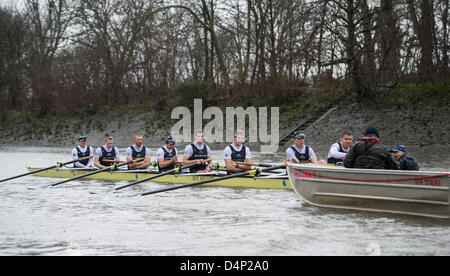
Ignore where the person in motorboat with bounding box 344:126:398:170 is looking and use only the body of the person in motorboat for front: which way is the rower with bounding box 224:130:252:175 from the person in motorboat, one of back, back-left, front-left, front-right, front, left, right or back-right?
front-left

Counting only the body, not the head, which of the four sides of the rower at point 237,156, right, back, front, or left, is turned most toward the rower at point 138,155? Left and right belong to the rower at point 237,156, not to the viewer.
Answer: back

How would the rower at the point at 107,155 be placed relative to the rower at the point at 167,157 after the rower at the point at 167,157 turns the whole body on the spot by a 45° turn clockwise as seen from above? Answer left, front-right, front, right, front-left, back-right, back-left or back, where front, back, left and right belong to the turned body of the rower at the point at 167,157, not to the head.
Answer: back-right

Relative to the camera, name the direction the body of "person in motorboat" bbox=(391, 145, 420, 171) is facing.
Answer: to the viewer's left

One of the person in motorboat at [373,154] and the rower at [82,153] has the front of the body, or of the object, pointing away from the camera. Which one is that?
the person in motorboat

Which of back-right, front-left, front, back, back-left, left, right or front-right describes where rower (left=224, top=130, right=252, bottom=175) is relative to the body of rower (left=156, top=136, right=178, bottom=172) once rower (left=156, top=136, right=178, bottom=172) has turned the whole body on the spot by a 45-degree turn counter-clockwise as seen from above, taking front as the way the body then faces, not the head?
front-right

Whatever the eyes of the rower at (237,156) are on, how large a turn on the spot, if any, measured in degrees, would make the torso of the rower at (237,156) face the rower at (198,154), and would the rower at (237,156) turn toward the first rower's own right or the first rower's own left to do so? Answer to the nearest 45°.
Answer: approximately 180°

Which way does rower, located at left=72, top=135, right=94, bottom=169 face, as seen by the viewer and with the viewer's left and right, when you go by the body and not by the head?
facing the viewer and to the right of the viewer

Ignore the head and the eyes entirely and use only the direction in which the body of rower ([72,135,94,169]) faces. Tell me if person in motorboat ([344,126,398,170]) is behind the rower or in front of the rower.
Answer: in front

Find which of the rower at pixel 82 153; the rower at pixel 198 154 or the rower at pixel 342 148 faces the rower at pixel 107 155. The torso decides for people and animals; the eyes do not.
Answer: the rower at pixel 82 153

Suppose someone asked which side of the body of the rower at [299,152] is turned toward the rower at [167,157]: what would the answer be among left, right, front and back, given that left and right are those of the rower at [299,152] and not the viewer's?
back

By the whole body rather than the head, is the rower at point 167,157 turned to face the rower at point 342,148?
yes

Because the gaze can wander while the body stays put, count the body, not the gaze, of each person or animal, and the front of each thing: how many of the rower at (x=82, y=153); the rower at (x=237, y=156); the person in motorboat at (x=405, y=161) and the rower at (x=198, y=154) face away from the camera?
0

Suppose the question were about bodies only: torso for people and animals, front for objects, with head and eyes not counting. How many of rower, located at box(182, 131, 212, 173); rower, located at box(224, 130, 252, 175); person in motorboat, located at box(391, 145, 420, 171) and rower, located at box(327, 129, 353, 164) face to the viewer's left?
1
